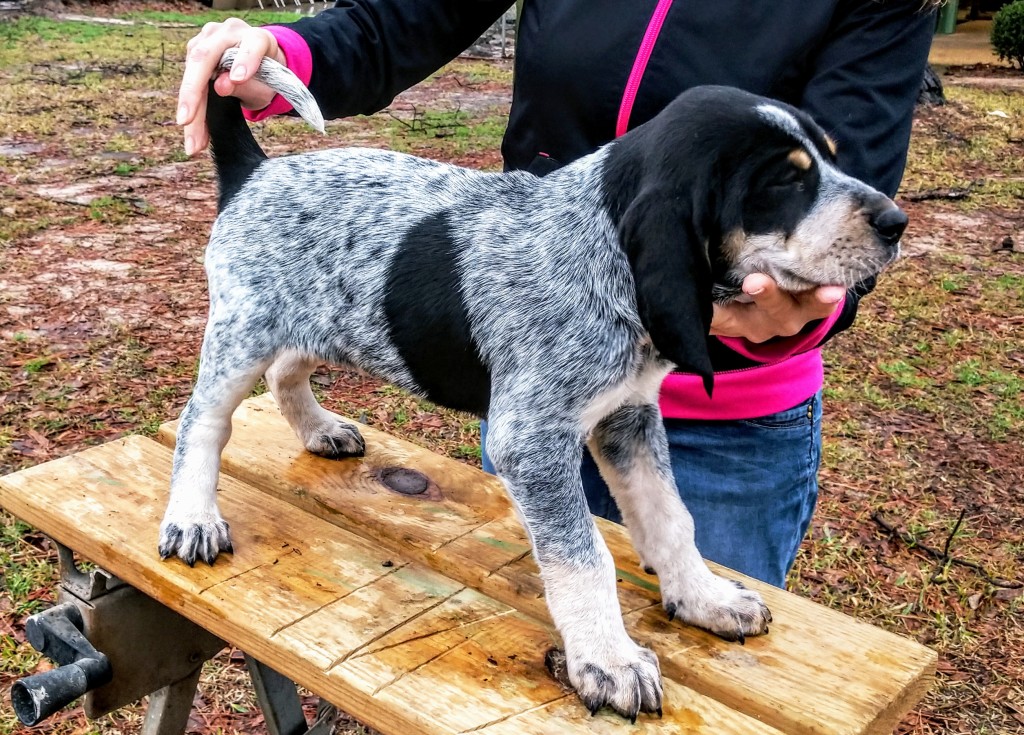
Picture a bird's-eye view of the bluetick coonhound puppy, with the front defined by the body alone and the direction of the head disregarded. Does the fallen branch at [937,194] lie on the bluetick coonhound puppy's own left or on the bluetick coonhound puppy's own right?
on the bluetick coonhound puppy's own left

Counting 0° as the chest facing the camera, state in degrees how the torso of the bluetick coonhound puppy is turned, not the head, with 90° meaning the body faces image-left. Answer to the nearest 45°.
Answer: approximately 315°
